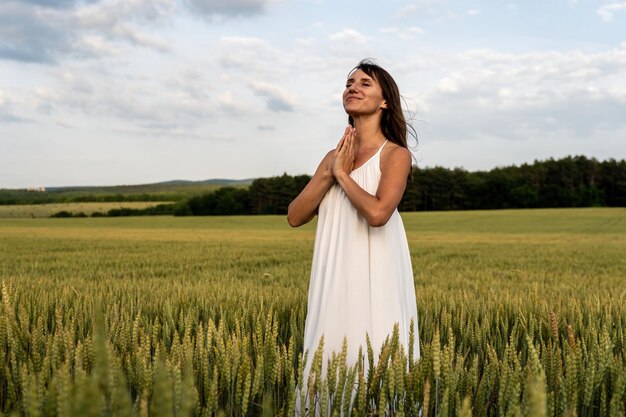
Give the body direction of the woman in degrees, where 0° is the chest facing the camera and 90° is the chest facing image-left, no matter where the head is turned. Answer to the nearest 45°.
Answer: approximately 45°
